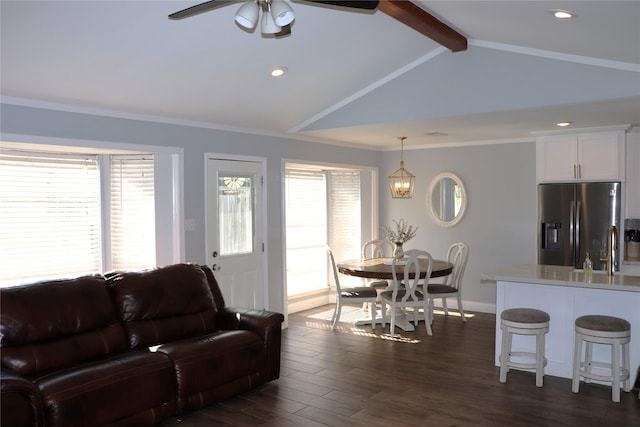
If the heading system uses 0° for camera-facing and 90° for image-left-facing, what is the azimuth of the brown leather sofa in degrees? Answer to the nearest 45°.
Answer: approximately 315°

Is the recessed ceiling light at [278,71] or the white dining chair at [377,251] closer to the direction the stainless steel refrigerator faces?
the recessed ceiling light

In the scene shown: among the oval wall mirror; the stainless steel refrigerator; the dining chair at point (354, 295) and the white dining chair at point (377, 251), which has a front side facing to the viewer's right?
the dining chair

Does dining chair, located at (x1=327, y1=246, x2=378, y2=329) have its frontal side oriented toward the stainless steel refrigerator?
yes

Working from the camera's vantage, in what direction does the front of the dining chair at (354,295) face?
facing to the right of the viewer

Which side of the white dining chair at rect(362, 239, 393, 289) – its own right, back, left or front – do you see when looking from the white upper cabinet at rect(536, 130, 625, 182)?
left

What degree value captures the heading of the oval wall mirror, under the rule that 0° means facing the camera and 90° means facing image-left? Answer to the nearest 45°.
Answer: approximately 0°
